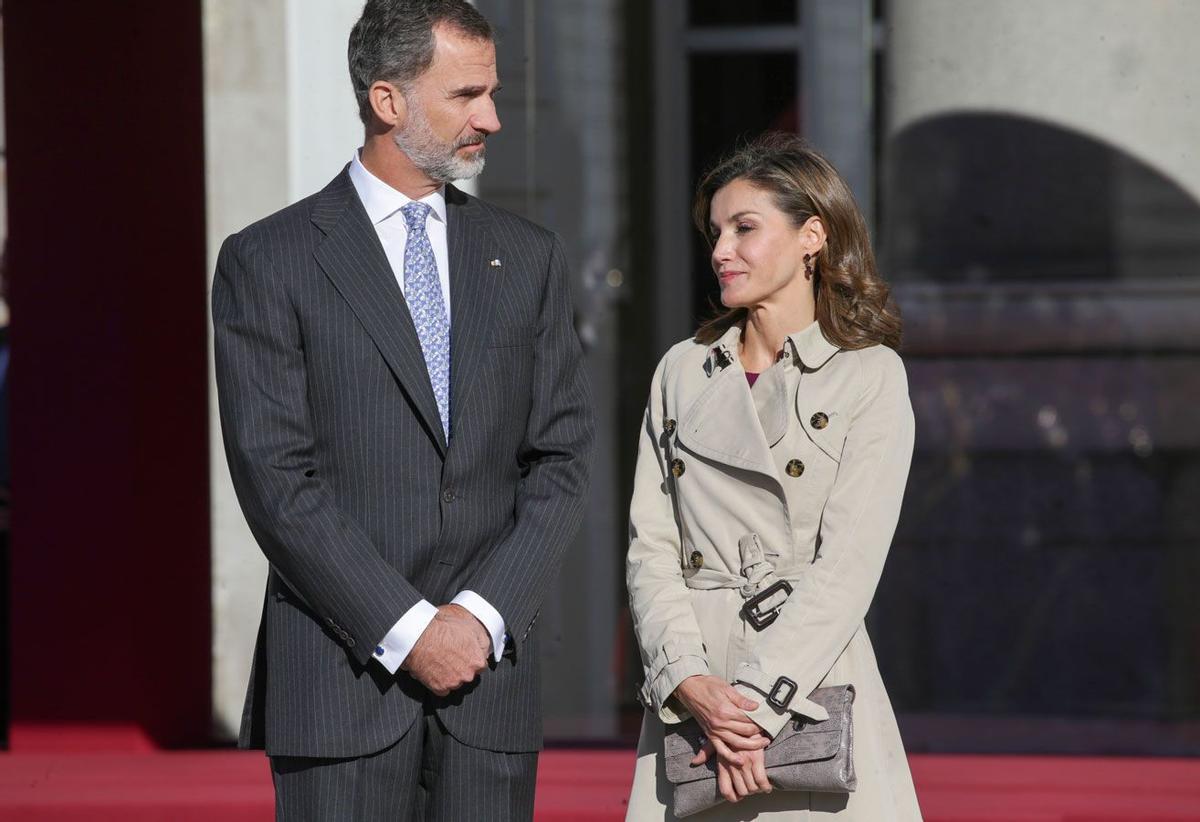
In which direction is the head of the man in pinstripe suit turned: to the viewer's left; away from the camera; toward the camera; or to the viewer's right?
to the viewer's right

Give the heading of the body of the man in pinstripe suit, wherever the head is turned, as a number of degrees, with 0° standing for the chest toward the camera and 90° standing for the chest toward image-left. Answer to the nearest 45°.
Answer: approximately 315°

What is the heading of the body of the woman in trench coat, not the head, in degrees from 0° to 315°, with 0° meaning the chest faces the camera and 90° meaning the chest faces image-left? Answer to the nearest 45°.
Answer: approximately 45°

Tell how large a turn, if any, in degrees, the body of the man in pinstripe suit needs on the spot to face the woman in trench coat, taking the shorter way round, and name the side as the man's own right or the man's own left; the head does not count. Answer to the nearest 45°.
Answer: approximately 45° to the man's own left
